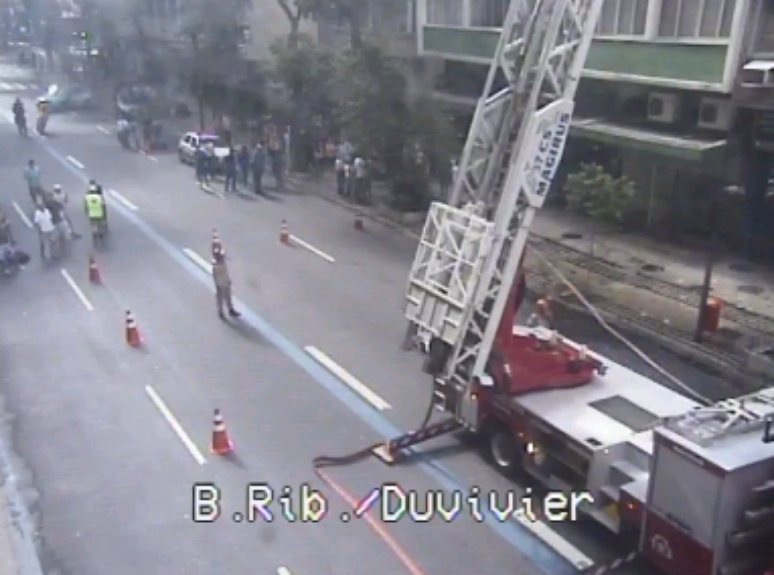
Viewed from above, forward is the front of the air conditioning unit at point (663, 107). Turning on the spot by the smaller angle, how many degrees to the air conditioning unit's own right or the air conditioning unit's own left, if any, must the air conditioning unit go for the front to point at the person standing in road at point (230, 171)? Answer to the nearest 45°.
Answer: approximately 45° to the air conditioning unit's own right

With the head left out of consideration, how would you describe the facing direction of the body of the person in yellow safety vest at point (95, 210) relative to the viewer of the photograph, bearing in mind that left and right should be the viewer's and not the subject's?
facing away from the viewer

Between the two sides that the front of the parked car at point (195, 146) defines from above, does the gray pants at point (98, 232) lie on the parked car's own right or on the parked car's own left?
on the parked car's own right

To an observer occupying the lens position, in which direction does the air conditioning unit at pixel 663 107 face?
facing the viewer and to the left of the viewer

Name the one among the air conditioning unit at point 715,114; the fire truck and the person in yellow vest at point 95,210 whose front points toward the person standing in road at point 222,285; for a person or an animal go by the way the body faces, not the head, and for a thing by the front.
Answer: the air conditioning unit

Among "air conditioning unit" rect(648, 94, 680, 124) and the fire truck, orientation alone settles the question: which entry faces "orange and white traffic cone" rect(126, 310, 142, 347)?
the air conditioning unit

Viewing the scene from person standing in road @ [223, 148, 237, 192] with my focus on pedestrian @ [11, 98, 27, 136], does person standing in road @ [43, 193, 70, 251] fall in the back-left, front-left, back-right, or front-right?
back-left

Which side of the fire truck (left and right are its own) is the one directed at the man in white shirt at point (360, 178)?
back

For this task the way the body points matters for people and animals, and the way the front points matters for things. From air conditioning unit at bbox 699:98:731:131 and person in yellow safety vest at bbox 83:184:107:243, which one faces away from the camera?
the person in yellow safety vest

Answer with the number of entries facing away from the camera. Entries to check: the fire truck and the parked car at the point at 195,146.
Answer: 0

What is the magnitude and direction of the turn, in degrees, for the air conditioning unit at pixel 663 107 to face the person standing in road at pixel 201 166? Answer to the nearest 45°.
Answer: approximately 45° to its right
